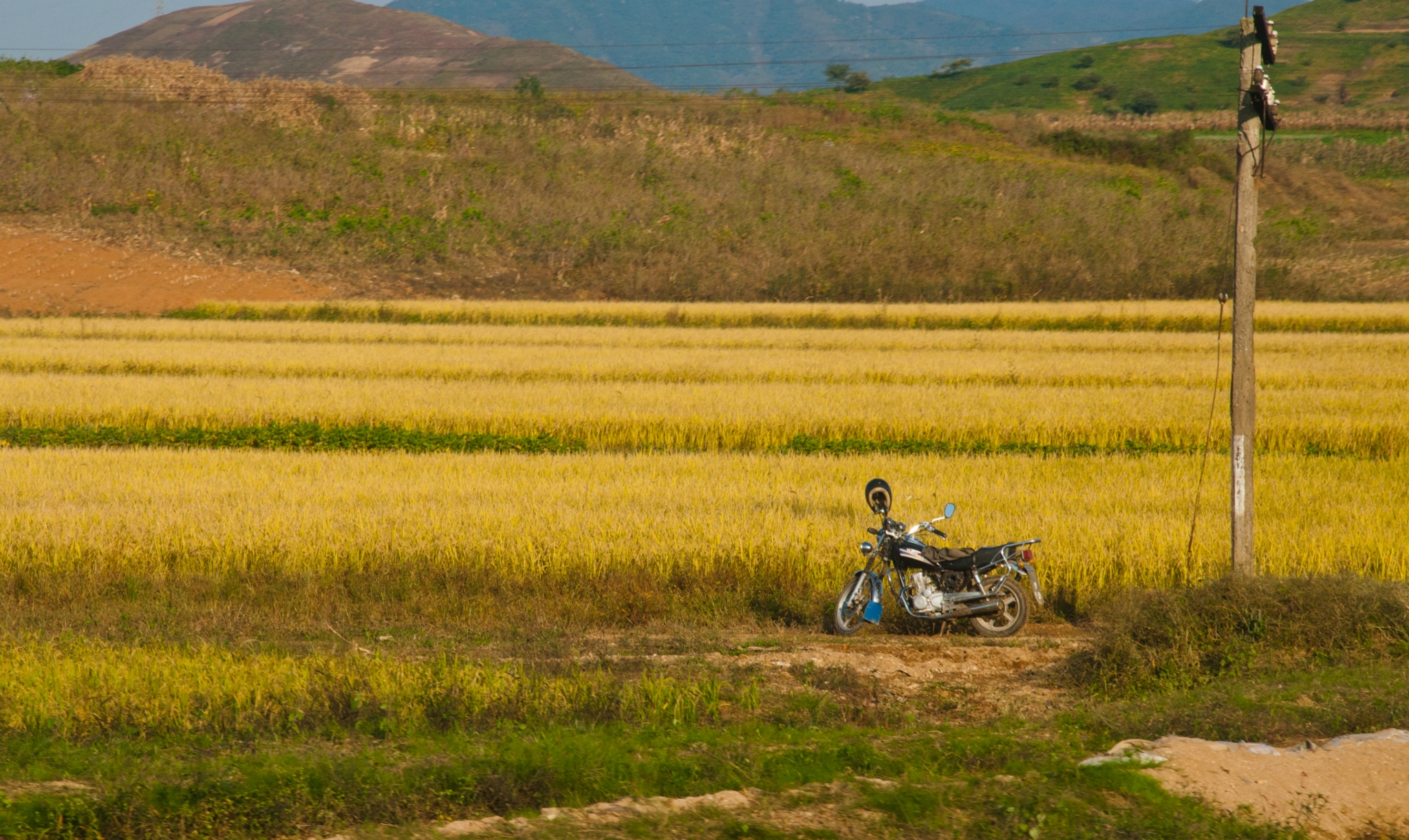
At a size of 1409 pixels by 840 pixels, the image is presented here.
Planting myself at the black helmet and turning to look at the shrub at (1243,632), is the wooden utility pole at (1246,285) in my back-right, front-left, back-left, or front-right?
front-left

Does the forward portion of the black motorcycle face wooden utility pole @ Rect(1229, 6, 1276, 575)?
no

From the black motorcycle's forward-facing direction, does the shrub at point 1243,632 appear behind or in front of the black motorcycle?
behind

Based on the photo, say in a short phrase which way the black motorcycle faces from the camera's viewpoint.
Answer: facing to the left of the viewer
